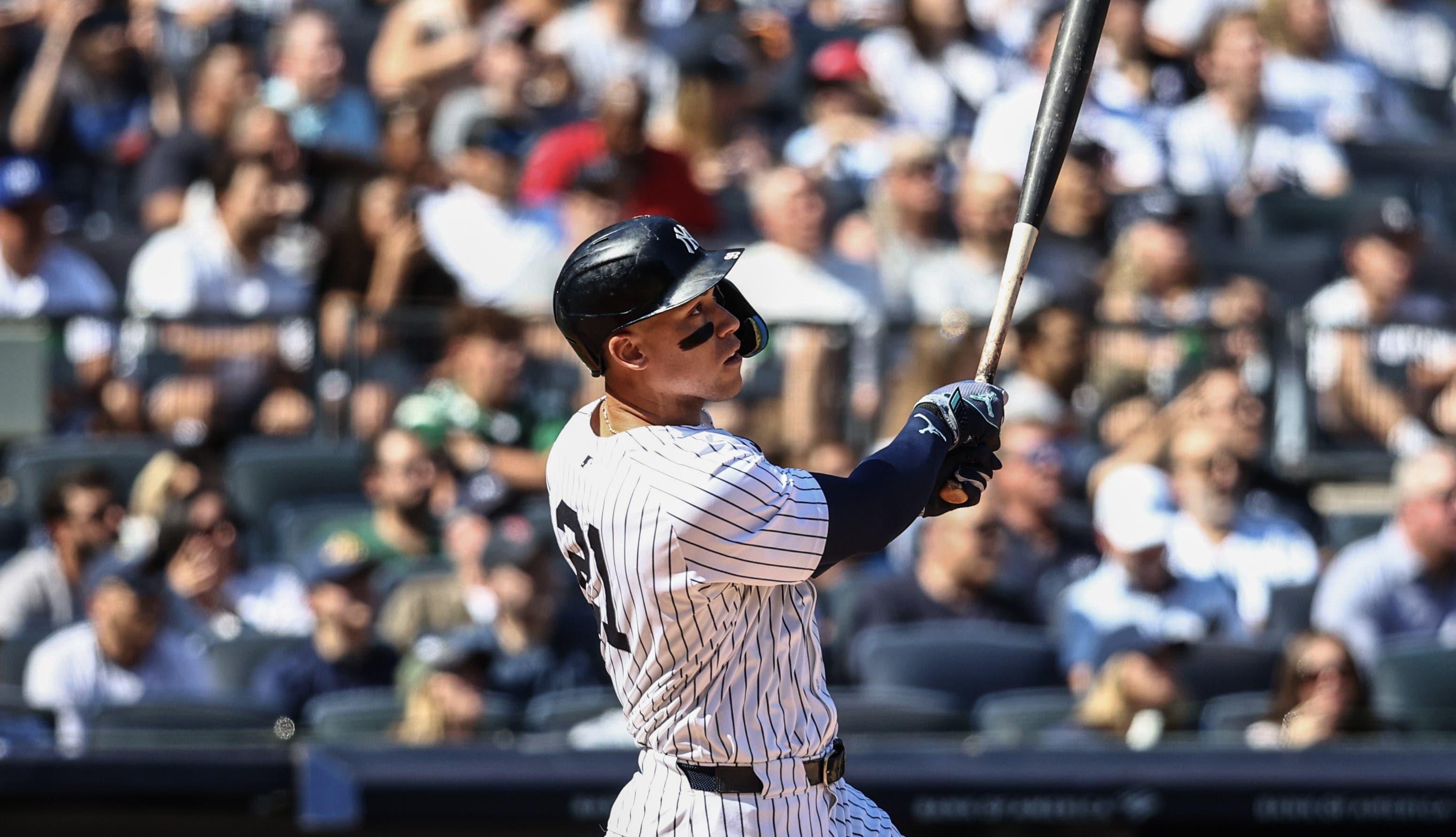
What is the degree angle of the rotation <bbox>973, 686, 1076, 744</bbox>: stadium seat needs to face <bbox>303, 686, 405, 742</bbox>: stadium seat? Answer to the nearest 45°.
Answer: approximately 90° to its right

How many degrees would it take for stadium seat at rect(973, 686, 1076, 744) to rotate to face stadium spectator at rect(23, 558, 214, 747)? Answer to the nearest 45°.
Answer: approximately 90° to its right

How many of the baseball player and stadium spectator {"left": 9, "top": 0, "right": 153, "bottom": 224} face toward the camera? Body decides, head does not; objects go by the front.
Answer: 1

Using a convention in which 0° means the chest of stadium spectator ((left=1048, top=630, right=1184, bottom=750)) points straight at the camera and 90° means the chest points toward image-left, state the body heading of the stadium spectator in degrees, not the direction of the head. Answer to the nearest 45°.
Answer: approximately 315°

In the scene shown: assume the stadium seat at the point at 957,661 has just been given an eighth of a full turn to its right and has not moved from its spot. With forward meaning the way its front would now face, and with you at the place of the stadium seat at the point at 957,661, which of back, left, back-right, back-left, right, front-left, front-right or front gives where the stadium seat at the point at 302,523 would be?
front-right

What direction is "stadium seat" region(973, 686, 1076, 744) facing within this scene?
toward the camera

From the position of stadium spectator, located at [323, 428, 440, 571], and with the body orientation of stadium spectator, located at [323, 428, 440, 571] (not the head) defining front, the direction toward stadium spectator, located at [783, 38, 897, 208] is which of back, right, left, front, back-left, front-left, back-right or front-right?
back-left

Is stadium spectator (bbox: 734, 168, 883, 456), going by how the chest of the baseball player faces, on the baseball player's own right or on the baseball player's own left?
on the baseball player's own left

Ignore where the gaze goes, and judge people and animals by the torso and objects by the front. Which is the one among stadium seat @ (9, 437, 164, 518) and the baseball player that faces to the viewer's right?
the baseball player

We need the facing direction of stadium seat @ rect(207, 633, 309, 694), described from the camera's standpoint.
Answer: facing the viewer

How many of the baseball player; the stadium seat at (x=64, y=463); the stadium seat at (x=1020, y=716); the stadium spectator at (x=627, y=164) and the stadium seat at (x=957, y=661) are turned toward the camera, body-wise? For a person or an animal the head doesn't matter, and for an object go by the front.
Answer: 4

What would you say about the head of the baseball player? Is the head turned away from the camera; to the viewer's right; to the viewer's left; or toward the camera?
to the viewer's right
